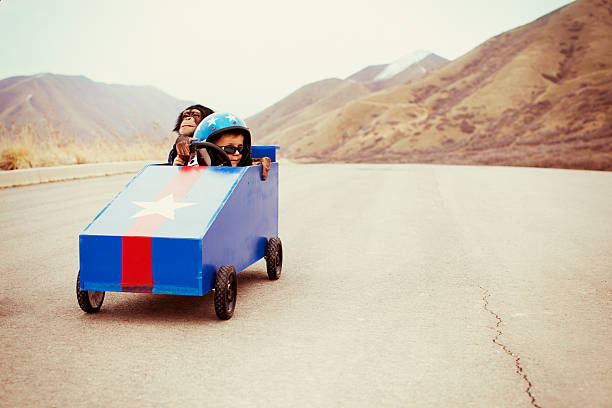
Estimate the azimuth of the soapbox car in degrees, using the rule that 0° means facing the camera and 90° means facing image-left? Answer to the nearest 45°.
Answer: approximately 45°
